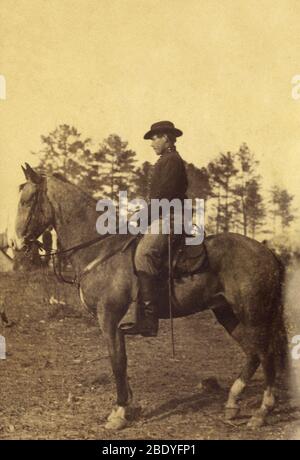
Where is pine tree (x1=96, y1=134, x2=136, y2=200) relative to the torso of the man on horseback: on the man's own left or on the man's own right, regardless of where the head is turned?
on the man's own right

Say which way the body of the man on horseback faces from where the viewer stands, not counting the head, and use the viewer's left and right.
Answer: facing to the left of the viewer

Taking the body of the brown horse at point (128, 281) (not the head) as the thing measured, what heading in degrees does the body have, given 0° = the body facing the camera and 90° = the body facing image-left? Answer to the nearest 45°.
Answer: approximately 90°

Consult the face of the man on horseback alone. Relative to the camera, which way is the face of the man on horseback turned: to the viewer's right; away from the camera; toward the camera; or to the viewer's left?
to the viewer's left

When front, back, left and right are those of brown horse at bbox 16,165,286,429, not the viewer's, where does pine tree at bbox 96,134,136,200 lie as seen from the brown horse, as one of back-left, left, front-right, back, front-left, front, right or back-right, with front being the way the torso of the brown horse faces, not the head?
right
